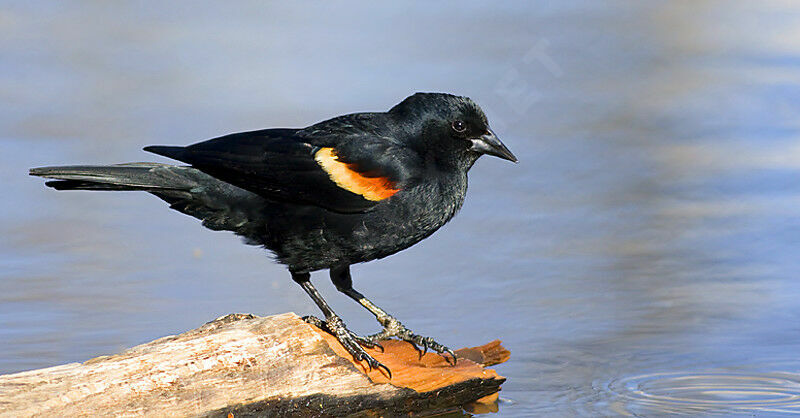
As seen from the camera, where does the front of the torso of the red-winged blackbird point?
to the viewer's right
